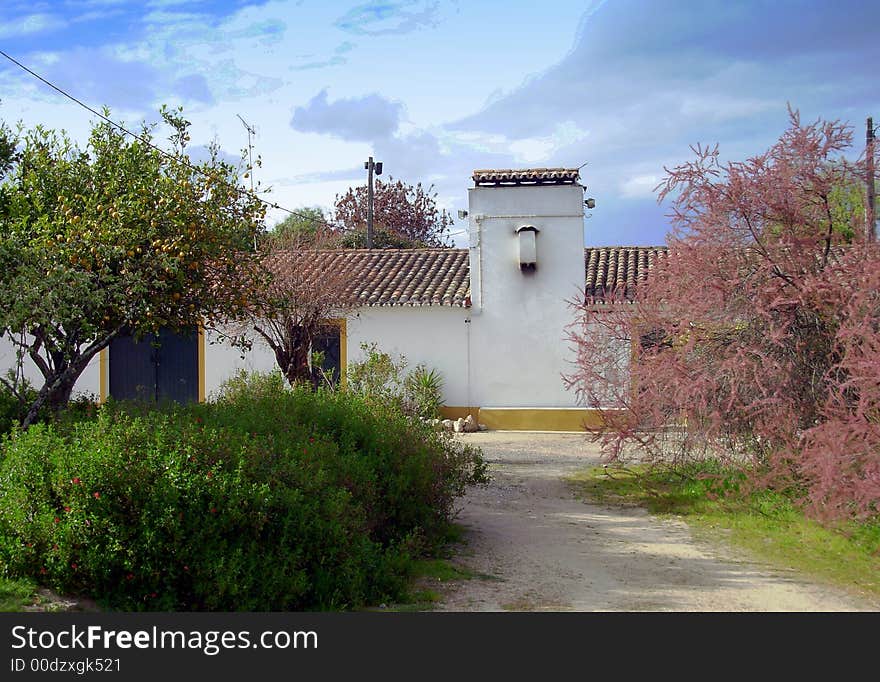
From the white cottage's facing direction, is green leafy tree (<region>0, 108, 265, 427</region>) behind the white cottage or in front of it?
in front

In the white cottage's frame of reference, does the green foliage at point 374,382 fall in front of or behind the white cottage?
in front

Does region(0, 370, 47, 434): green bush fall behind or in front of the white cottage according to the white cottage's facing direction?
in front

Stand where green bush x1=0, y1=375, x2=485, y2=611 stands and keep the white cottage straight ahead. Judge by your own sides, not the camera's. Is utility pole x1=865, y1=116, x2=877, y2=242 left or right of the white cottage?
right

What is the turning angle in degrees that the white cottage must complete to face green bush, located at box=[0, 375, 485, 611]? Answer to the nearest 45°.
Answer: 0° — it already faces it

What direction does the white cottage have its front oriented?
toward the camera

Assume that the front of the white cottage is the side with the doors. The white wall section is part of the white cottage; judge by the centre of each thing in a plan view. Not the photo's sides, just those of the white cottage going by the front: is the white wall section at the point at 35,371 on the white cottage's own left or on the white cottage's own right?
on the white cottage's own right
